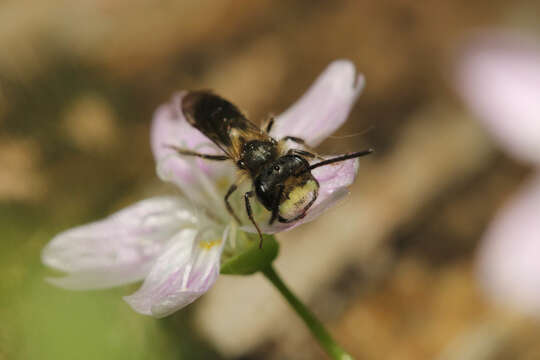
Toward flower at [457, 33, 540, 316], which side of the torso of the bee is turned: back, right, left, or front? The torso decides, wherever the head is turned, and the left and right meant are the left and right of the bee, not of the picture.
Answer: left

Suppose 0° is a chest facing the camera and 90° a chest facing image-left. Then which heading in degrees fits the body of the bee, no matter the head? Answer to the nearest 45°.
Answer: approximately 315°
